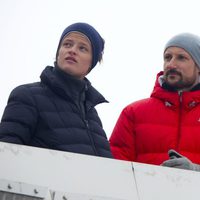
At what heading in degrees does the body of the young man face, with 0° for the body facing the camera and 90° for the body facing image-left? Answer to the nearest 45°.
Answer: approximately 315°
